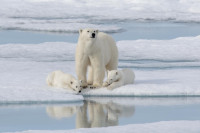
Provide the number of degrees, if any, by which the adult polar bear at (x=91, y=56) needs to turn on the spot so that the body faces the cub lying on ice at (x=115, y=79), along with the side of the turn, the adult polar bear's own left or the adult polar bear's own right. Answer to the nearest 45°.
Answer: approximately 135° to the adult polar bear's own left

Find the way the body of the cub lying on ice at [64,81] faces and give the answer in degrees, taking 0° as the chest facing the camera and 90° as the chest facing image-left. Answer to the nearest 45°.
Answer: approximately 315°

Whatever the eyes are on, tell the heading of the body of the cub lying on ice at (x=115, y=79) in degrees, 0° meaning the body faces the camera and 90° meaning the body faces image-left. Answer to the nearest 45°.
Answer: approximately 45°
